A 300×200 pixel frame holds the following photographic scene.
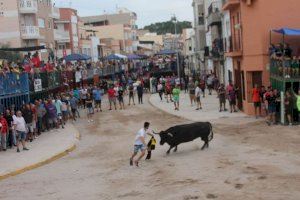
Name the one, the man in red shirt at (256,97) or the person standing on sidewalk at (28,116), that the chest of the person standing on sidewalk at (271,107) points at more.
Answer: the person standing on sidewalk

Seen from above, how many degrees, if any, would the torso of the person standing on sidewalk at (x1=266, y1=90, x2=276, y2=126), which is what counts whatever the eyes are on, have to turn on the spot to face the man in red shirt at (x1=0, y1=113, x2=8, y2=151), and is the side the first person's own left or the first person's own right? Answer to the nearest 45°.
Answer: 0° — they already face them

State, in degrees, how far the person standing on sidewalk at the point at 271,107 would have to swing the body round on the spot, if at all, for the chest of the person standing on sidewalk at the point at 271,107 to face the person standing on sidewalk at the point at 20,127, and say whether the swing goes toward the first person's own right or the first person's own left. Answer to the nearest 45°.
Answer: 0° — they already face them

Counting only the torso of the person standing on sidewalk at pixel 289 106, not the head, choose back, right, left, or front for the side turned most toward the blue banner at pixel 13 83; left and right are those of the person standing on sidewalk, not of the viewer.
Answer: front

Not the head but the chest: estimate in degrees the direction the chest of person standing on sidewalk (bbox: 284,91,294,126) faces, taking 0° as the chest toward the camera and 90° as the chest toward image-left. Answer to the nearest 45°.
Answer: approximately 90°

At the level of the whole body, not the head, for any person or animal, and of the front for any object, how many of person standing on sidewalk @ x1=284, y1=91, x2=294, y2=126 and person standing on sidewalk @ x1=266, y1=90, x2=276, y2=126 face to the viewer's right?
0

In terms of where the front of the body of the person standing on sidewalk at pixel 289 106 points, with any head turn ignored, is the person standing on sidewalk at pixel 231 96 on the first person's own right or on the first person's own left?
on the first person's own right

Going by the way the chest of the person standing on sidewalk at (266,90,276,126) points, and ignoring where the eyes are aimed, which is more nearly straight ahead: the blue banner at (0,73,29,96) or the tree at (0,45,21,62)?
the blue banner

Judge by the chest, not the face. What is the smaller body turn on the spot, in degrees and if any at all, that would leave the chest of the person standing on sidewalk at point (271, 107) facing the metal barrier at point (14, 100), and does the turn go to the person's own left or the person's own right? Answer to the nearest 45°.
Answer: approximately 45° to the person's own right

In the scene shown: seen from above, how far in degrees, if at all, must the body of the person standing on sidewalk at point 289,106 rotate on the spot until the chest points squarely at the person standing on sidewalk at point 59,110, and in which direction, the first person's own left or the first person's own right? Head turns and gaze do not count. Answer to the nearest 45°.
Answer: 0° — they already face them
